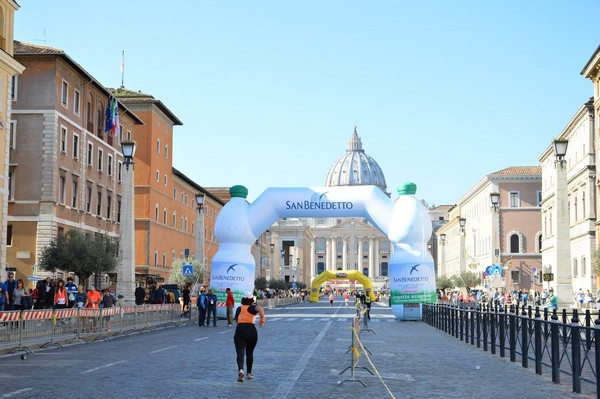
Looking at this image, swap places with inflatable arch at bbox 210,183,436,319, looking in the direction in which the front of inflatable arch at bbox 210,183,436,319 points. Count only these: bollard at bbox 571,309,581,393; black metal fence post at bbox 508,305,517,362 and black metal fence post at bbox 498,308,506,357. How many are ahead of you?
3

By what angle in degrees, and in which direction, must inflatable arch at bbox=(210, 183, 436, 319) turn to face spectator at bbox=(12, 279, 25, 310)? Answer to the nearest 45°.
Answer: approximately 45° to its right

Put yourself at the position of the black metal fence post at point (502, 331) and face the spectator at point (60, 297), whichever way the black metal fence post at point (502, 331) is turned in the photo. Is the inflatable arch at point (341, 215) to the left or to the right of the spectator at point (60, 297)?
right

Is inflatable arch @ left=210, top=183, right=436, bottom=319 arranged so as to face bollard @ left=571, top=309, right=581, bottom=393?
yes

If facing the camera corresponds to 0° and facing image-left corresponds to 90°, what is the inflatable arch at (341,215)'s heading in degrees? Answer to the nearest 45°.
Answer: approximately 0°

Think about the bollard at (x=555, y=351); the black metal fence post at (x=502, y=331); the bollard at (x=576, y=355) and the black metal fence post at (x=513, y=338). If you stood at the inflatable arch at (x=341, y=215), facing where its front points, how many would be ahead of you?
4

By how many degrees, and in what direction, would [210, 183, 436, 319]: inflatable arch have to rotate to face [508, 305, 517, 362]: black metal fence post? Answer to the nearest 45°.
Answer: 0° — it already faces it

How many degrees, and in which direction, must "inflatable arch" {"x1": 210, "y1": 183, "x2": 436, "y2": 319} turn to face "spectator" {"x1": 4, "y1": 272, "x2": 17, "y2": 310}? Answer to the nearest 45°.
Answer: approximately 45° to its right

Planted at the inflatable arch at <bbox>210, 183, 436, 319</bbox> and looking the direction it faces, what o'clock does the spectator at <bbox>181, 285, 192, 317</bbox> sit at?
The spectator is roughly at 3 o'clock from the inflatable arch.

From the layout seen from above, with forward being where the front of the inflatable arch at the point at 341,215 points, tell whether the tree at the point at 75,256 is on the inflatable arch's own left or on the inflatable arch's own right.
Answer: on the inflatable arch's own right

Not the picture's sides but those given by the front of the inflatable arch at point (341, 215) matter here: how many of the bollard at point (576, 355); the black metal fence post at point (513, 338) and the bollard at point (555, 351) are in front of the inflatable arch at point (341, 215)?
3

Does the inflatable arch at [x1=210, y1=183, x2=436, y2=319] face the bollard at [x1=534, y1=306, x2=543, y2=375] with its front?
yes
